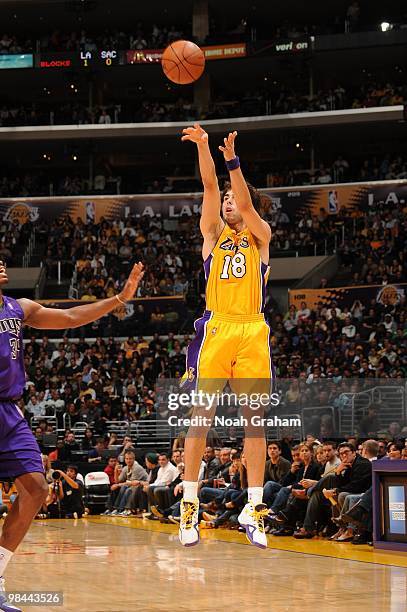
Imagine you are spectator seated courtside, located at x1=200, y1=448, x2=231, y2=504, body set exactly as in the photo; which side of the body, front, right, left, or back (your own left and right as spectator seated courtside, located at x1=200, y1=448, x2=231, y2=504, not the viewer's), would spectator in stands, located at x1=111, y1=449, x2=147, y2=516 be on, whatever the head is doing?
right

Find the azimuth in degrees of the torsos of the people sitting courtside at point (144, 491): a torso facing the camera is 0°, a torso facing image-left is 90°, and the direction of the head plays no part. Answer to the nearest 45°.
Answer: approximately 45°

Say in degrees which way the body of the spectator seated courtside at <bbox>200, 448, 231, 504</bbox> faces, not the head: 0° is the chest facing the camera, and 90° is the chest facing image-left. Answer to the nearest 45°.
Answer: approximately 45°

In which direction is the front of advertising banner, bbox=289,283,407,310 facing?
toward the camera

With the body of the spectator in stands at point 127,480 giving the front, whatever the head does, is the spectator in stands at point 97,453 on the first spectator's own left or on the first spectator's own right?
on the first spectator's own right

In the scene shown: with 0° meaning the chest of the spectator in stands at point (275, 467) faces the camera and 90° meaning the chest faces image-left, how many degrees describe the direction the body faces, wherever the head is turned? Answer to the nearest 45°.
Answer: approximately 45°

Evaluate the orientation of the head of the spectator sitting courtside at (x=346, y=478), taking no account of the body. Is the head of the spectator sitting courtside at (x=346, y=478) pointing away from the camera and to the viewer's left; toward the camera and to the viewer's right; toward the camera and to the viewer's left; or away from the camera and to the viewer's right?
toward the camera and to the viewer's left

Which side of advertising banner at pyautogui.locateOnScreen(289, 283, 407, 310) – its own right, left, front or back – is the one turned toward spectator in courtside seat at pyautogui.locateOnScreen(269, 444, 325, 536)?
front

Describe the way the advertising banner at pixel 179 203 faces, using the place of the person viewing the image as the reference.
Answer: facing the viewer
